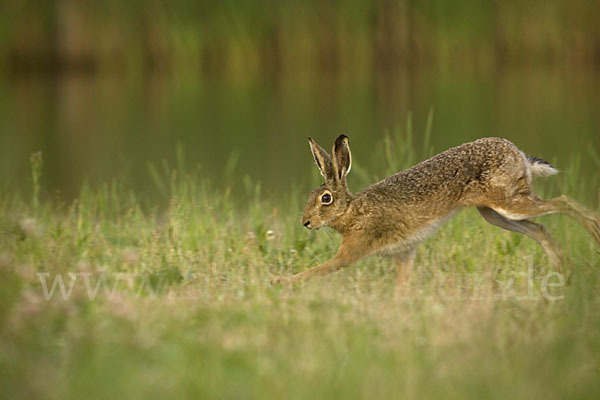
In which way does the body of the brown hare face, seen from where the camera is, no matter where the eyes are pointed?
to the viewer's left
